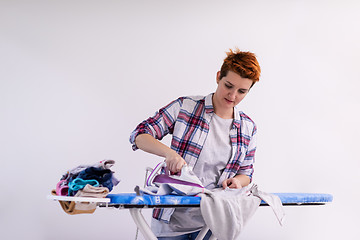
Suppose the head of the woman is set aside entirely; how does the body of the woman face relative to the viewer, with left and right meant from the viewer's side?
facing the viewer and to the right of the viewer

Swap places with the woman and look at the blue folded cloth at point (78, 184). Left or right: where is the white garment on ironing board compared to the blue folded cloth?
left

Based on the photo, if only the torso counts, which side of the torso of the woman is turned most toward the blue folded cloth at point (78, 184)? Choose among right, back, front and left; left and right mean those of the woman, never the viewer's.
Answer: right

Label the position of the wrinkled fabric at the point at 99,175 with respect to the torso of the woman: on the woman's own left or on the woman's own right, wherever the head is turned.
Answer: on the woman's own right

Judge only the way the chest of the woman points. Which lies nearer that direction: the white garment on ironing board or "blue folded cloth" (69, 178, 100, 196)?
the white garment on ironing board

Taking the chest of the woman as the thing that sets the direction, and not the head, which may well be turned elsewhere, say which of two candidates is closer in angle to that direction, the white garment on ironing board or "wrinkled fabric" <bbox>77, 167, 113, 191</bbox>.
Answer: the white garment on ironing board

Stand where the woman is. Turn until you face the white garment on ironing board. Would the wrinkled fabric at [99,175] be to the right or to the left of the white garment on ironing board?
right
